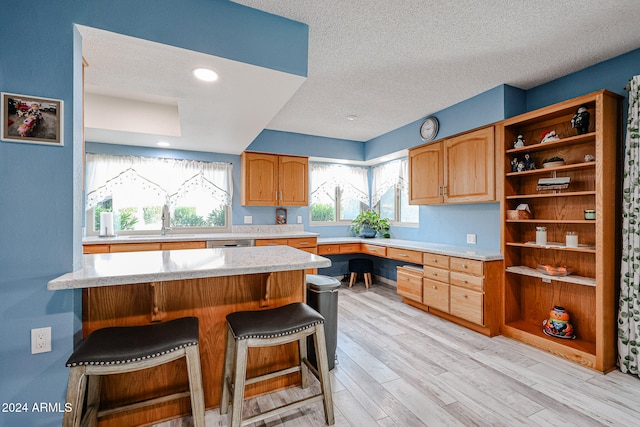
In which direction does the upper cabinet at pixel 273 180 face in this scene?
toward the camera

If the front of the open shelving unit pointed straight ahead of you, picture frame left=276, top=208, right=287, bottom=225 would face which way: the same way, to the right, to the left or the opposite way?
to the left

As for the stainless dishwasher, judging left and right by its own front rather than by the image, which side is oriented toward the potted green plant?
left

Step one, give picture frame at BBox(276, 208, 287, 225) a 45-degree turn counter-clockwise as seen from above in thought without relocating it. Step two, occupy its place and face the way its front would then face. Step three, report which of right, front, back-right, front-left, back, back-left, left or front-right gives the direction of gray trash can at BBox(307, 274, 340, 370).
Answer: front-right

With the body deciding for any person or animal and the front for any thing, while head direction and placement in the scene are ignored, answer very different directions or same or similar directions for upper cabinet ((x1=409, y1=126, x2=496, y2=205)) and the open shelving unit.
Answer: same or similar directions

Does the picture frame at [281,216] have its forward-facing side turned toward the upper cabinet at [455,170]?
no

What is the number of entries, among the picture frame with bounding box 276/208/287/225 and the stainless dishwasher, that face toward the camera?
2

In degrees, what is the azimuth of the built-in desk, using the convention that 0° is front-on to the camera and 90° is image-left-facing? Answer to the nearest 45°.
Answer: approximately 45°

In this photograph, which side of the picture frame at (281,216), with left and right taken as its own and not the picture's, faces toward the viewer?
front

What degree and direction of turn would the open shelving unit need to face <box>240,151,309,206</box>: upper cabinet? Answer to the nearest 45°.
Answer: approximately 45° to its right

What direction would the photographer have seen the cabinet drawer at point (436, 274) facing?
facing the viewer and to the left of the viewer

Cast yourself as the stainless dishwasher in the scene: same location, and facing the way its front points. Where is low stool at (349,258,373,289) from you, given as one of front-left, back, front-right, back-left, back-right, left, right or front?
left

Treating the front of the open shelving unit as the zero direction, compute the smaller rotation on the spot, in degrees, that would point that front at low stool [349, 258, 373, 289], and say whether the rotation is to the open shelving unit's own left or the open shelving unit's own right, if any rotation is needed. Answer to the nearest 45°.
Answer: approximately 45° to the open shelving unit's own right

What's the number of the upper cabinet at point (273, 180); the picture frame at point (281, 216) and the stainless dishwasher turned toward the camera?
3

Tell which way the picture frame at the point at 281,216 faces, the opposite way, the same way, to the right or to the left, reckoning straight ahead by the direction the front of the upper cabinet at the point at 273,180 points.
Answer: the same way

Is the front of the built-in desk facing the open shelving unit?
no

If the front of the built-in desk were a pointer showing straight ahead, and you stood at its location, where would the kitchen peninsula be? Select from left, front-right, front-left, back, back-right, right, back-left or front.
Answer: front

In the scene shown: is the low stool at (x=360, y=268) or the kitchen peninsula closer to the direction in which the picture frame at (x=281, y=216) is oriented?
the kitchen peninsula

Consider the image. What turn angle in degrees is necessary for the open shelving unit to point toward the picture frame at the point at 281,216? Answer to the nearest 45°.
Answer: approximately 45° to its right
